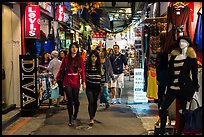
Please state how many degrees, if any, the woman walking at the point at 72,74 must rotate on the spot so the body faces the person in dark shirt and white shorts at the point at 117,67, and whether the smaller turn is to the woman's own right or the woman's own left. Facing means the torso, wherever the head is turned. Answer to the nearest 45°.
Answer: approximately 135° to the woman's own left

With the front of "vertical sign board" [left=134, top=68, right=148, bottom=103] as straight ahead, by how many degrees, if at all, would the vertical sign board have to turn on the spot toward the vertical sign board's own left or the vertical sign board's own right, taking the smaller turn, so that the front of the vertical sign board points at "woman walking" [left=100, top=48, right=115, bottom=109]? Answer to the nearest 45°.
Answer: approximately 45° to the vertical sign board's own right

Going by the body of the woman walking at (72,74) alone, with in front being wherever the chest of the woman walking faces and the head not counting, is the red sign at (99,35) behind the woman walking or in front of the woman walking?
behind

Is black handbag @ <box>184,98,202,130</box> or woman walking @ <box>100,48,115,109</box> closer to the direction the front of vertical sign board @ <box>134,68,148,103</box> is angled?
the black handbag

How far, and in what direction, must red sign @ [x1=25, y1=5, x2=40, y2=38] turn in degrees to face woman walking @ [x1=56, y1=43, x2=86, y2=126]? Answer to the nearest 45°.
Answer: approximately 45° to its left

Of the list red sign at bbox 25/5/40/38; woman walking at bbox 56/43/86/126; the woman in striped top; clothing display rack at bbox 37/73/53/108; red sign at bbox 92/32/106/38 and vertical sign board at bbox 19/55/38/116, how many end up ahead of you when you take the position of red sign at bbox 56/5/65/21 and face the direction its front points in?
5

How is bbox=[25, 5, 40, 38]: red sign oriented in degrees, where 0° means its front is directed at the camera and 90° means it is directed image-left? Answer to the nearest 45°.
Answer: approximately 0°

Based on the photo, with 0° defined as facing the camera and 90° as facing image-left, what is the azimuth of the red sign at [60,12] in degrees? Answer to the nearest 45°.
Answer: approximately 0°
